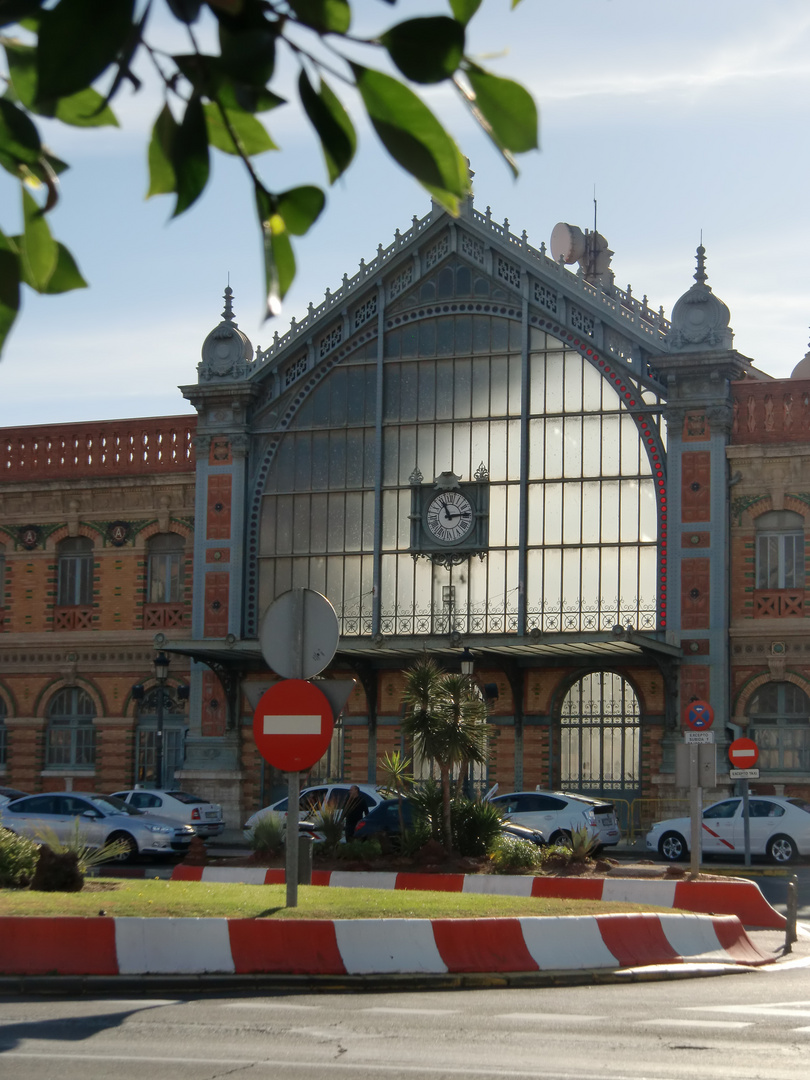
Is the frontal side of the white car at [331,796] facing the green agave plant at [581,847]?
no

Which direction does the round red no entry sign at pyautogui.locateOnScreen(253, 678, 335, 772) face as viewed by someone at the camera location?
facing the viewer

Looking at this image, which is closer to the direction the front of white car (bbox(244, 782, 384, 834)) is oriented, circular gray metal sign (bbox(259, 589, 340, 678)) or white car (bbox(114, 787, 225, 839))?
the white car

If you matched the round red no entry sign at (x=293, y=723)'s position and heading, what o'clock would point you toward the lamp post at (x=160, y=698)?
The lamp post is roughly at 6 o'clock from the round red no entry sign.

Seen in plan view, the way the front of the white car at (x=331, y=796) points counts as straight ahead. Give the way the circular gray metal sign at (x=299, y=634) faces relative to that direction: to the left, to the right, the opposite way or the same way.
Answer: to the right

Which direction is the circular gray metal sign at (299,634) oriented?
away from the camera

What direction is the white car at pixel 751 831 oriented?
to the viewer's left

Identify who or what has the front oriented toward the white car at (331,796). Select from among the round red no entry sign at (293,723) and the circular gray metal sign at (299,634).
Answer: the circular gray metal sign

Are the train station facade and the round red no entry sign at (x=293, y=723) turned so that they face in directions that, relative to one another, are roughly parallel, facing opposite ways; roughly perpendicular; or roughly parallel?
roughly parallel

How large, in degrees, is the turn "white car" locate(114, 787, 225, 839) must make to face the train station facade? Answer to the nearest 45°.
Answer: approximately 90° to its right

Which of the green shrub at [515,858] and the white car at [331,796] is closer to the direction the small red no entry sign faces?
the green shrub

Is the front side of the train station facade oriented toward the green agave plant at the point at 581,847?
yes

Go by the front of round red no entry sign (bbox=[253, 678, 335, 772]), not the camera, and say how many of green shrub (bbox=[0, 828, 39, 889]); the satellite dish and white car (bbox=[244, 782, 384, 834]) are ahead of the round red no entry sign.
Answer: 0

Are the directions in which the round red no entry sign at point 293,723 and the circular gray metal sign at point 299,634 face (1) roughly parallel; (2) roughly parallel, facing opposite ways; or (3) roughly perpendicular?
roughly parallel, facing opposite ways

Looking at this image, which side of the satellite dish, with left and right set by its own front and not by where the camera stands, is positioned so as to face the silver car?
front

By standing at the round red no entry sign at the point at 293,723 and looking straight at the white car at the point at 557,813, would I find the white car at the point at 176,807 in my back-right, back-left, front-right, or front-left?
front-left

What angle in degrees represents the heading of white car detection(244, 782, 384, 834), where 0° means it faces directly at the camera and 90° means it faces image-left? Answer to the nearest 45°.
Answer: approximately 90°

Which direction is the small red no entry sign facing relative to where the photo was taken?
toward the camera
